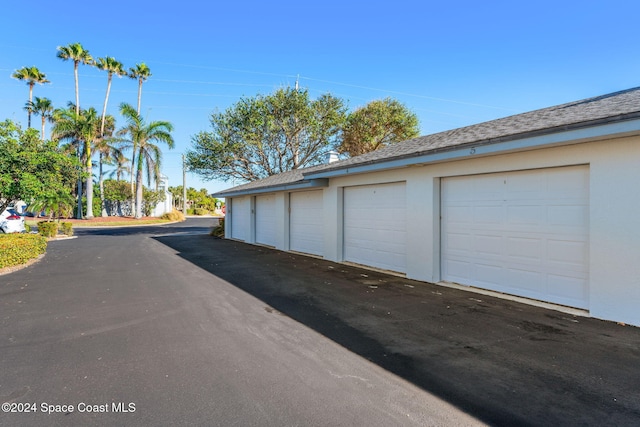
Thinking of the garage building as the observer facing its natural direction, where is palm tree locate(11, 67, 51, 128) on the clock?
The palm tree is roughly at 2 o'clock from the garage building.

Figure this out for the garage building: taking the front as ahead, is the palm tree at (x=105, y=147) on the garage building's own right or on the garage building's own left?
on the garage building's own right

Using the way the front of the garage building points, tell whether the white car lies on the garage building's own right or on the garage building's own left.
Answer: on the garage building's own right

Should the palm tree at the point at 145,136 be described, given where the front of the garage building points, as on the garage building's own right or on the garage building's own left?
on the garage building's own right

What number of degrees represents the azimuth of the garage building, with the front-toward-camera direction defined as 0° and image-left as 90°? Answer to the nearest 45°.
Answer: approximately 45°

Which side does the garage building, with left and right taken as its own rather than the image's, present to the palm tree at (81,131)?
right

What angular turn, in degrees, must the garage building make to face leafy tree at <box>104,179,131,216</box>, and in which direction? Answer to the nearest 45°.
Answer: approximately 90° to its right
